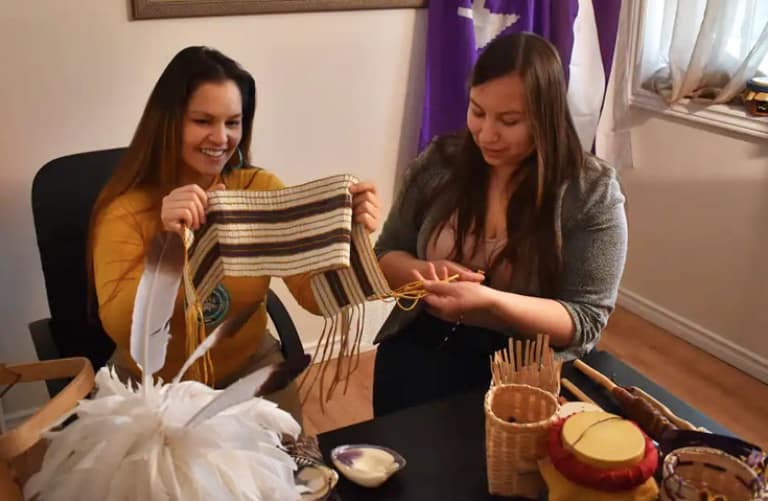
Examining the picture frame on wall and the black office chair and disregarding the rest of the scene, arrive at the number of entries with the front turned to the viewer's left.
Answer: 0

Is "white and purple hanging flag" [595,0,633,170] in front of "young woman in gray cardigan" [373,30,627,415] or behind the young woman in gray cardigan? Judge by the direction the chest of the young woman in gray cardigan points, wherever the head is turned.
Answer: behind

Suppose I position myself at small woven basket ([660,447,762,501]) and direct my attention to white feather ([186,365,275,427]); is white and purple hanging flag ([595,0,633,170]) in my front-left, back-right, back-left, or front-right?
back-right

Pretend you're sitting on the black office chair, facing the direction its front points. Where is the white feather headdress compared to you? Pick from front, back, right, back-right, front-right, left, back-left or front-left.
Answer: front-right

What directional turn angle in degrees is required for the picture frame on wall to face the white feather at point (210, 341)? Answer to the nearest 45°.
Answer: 0° — it already faces it

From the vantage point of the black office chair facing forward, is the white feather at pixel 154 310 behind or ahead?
ahead

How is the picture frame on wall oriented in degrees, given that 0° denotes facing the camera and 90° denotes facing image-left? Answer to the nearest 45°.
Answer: approximately 0°

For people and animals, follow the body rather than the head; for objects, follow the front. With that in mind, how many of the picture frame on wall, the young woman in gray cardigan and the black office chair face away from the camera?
0

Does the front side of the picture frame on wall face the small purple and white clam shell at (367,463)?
yes

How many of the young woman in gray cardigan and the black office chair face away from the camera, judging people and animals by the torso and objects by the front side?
0

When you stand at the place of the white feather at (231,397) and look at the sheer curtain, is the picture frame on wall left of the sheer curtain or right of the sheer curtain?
left

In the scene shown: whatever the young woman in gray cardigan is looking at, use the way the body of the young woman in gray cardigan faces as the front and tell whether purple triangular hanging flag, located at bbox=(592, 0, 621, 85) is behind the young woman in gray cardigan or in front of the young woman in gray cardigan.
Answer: behind

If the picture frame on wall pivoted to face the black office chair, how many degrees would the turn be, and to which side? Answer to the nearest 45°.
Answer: approximately 45° to its right

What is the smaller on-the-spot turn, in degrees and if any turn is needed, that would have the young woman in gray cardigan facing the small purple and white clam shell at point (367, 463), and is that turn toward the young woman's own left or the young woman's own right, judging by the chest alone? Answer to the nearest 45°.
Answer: approximately 45° to the young woman's own left

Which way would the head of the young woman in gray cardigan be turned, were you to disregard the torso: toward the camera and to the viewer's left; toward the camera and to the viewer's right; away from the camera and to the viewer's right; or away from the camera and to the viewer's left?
toward the camera and to the viewer's left

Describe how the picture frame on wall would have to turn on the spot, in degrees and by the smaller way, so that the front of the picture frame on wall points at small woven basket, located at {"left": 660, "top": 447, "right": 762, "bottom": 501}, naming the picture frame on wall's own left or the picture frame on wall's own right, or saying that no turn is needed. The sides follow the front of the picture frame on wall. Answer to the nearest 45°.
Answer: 0° — it already faces it
